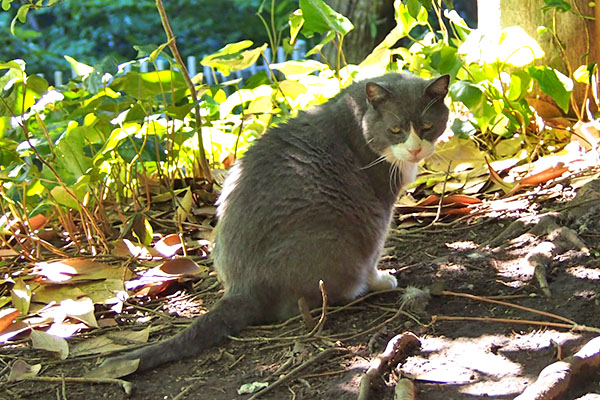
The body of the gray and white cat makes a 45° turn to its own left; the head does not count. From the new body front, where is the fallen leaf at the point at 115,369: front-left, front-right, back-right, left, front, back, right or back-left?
back-left

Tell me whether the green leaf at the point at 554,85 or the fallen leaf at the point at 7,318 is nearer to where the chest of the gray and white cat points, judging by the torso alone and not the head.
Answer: the green leaf

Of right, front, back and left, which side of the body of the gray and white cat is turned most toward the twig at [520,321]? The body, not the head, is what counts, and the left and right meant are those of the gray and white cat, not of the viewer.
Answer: right

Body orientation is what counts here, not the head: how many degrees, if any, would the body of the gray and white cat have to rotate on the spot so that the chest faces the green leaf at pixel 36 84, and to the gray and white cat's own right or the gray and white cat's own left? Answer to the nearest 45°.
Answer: approximately 90° to the gray and white cat's own left

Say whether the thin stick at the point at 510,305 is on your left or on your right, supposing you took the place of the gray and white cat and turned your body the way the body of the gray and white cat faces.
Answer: on your right

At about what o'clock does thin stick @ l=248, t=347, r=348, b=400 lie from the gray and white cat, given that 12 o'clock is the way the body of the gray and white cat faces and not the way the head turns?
The thin stick is roughly at 5 o'clock from the gray and white cat.

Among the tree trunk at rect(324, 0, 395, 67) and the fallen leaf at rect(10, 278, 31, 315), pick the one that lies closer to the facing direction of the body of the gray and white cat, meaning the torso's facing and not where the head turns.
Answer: the tree trunk

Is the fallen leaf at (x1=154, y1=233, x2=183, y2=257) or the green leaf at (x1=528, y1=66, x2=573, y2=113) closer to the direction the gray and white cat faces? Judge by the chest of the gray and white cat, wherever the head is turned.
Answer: the green leaf

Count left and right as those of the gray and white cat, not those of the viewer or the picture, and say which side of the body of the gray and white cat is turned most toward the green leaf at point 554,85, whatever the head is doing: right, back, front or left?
front

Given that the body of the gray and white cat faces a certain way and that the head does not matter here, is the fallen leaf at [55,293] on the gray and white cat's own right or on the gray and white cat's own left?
on the gray and white cat's own left

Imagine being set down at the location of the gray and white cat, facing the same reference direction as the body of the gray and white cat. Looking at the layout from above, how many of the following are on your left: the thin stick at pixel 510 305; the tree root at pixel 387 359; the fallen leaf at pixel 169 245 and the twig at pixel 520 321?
1

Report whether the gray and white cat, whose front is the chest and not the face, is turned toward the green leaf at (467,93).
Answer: yes

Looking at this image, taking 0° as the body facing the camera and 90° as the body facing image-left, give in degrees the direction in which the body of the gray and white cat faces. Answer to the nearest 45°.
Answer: approximately 225°
